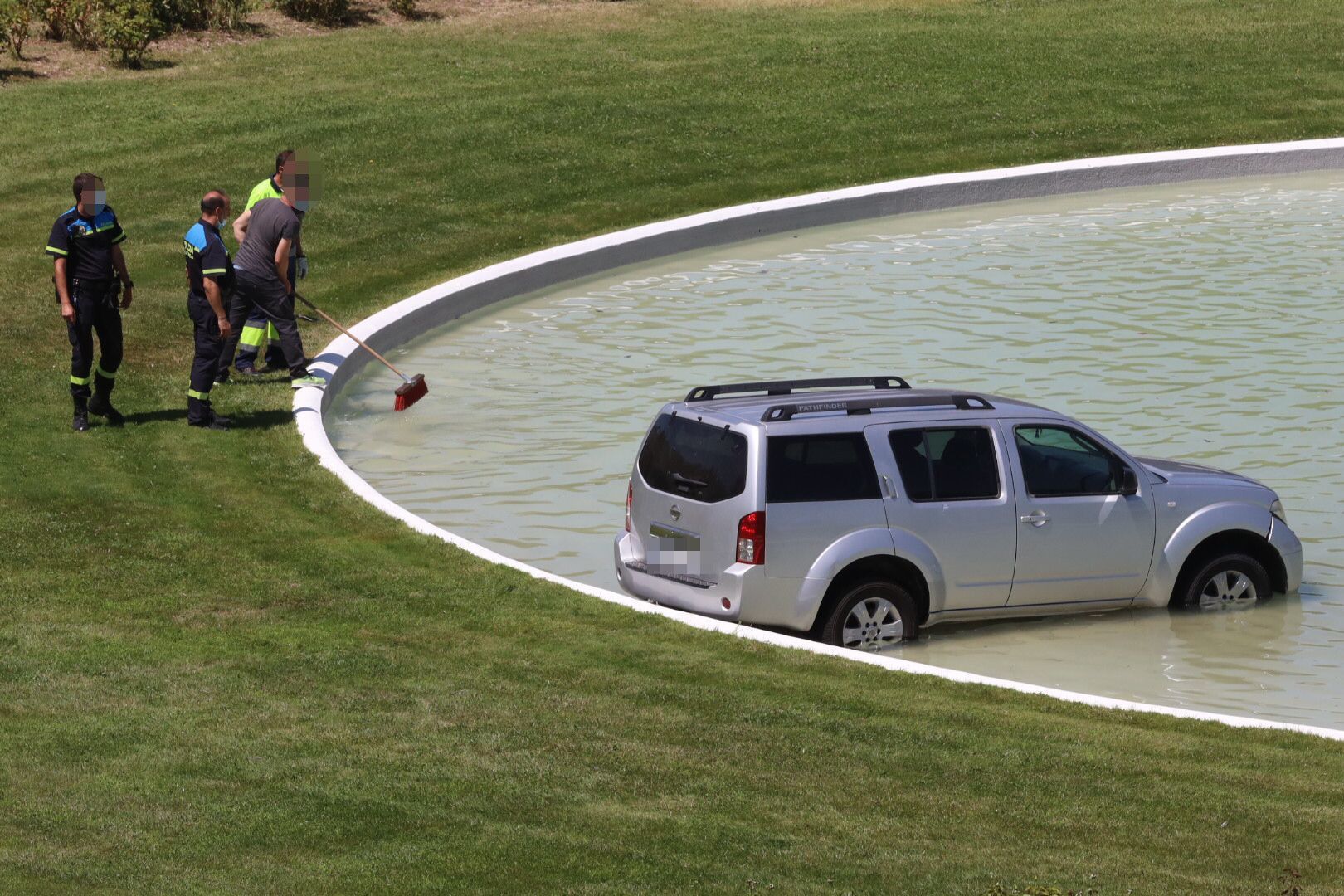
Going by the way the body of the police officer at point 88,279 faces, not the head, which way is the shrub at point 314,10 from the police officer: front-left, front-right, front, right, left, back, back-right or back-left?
back-left

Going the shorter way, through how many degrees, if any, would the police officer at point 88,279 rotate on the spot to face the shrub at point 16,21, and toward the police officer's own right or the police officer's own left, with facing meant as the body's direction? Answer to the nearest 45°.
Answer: approximately 135° to the police officer's own left

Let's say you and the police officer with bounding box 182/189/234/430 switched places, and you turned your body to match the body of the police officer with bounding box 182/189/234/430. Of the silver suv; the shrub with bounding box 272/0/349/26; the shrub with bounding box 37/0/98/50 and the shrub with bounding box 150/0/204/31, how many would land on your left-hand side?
3

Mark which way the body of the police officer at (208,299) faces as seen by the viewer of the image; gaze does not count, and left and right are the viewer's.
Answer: facing to the right of the viewer

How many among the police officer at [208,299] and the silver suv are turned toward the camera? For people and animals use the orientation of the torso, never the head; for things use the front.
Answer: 0

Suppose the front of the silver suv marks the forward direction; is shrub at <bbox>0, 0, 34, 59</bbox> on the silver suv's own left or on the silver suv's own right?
on the silver suv's own left

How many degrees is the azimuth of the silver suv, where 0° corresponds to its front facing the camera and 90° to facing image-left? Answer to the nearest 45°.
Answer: approximately 225°

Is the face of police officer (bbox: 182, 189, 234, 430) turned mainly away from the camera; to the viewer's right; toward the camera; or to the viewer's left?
to the viewer's right

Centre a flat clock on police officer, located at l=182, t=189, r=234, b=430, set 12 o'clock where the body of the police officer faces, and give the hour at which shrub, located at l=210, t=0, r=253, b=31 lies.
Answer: The shrub is roughly at 9 o'clock from the police officer.

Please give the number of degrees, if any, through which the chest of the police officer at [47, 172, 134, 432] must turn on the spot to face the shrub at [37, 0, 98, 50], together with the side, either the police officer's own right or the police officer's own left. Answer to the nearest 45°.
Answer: approximately 135° to the police officer's own left

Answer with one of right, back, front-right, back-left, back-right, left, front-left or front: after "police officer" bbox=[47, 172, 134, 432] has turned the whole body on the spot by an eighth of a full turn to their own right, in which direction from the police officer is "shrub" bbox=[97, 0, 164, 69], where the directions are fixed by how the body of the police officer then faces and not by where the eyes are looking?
back

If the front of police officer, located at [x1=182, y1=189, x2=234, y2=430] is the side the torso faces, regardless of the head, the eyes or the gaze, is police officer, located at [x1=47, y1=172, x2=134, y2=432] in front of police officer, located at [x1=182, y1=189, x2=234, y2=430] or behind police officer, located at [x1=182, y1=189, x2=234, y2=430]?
behind

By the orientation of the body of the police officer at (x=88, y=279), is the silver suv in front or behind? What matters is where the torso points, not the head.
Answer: in front

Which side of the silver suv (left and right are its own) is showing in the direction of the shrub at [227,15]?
left
